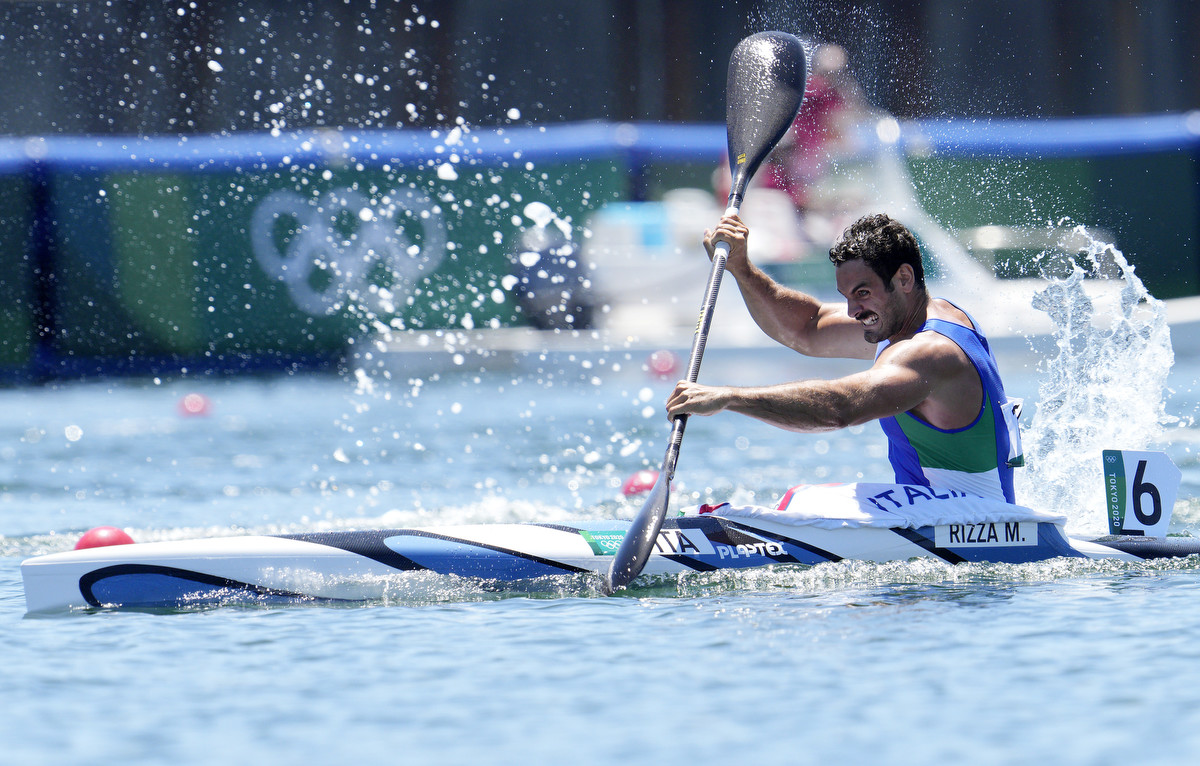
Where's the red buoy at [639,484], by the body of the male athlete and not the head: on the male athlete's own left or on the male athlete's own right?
on the male athlete's own right

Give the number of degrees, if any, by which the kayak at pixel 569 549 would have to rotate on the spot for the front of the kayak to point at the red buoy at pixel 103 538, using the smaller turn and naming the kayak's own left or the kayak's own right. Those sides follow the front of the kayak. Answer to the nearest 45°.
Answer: approximately 45° to the kayak's own right

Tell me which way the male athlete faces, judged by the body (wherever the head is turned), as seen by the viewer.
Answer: to the viewer's left

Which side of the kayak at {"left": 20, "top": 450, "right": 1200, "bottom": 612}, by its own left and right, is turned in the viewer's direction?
left

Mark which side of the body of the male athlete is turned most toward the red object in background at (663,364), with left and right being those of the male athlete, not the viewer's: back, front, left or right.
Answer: right

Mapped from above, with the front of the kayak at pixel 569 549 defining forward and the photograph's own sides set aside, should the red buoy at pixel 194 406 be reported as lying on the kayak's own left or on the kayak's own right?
on the kayak's own right
